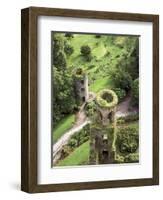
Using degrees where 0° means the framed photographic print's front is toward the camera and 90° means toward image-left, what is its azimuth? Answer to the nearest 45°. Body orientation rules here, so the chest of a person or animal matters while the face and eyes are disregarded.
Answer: approximately 315°
